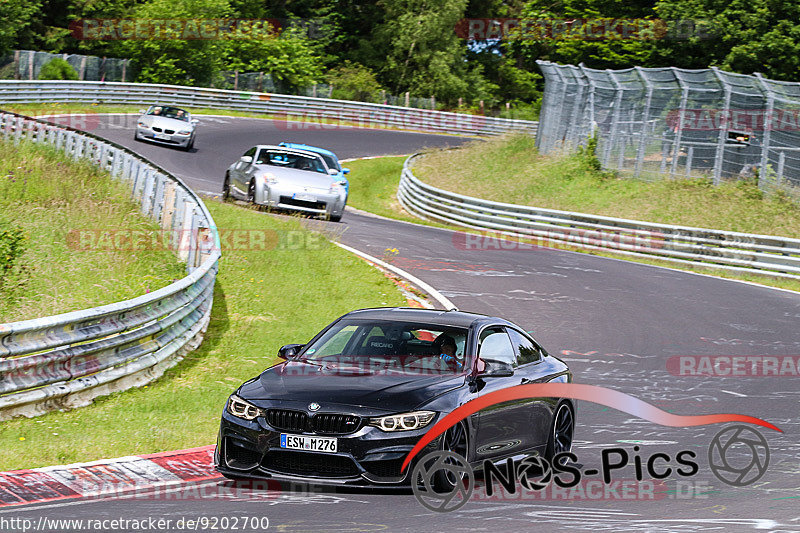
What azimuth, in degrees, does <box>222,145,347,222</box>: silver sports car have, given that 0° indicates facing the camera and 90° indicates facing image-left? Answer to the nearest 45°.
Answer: approximately 315°

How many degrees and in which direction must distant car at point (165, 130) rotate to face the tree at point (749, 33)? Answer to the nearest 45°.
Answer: approximately 90° to its left

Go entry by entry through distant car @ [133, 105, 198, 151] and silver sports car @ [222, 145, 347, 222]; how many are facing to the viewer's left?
0

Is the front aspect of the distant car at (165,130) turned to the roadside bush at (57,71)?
no

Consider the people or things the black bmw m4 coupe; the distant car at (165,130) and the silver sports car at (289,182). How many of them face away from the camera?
0

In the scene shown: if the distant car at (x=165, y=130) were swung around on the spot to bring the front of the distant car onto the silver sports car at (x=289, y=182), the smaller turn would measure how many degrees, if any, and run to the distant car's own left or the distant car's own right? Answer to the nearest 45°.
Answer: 0° — it already faces it

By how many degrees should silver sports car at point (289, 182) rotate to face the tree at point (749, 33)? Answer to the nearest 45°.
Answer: approximately 90° to its left

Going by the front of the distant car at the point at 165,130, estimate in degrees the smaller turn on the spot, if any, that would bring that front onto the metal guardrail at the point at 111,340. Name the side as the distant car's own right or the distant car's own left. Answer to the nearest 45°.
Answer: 0° — it already faces it

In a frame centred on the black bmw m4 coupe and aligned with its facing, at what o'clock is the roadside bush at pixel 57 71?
The roadside bush is roughly at 4 o'clock from the black bmw m4 coupe.

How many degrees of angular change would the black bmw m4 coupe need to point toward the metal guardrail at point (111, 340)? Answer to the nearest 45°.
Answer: approximately 90° to its right

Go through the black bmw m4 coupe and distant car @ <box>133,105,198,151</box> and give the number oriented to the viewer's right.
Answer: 0

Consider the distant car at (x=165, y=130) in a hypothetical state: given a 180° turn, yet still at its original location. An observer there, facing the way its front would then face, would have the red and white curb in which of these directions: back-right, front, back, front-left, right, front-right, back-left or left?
back

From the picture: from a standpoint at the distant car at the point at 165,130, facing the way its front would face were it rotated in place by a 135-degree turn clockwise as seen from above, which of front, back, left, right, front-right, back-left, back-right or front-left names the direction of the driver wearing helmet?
back-left

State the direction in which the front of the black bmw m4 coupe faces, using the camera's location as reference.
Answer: facing the viewer and to the left of the viewer

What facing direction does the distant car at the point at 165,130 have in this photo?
toward the camera
